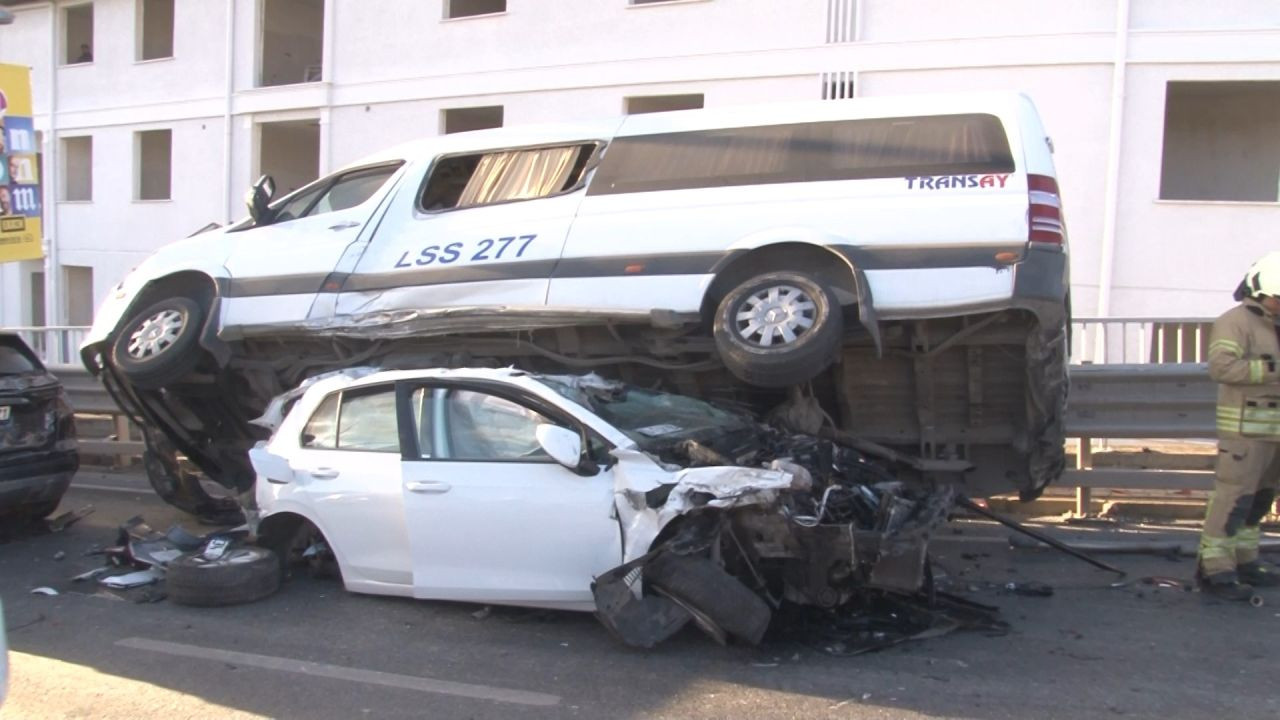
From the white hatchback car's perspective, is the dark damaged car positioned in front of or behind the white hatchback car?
behind

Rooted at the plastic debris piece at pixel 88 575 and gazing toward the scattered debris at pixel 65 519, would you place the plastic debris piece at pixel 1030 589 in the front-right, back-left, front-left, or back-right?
back-right

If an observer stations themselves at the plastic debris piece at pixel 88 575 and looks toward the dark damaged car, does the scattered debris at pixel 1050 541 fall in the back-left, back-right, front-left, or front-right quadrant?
back-right

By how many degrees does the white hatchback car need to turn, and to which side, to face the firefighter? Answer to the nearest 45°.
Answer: approximately 45° to its left

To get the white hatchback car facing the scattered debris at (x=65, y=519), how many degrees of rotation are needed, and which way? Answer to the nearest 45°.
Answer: approximately 180°

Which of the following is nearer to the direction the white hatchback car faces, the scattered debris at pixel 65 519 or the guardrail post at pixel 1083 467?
the guardrail post

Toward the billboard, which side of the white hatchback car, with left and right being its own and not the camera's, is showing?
back

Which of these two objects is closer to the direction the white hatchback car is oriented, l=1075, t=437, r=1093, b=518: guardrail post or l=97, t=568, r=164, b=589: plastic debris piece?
the guardrail post

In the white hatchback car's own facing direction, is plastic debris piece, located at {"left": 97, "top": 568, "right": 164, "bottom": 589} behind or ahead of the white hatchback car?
behind

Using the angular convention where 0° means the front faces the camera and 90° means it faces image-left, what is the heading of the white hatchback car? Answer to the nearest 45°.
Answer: approximately 315°
